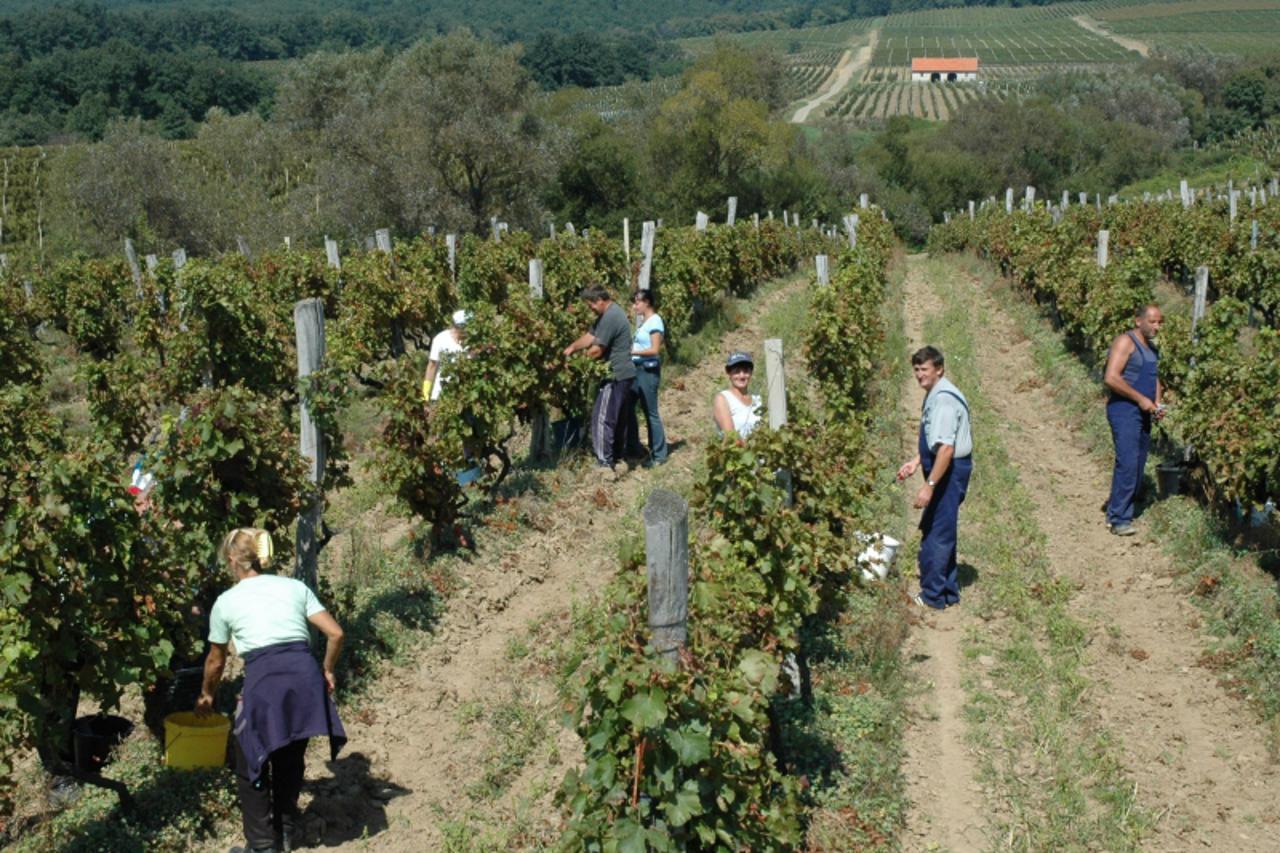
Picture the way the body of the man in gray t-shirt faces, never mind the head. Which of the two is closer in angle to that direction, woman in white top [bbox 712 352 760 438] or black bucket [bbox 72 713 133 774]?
the black bucket

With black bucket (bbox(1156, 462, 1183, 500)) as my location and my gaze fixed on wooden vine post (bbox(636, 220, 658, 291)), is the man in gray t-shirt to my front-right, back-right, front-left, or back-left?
front-left

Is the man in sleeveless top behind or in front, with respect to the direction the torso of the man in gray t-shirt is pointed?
behind

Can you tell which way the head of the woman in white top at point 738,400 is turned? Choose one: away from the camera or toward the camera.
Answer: toward the camera

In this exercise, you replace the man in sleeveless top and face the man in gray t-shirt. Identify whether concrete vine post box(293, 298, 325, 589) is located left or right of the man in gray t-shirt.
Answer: left

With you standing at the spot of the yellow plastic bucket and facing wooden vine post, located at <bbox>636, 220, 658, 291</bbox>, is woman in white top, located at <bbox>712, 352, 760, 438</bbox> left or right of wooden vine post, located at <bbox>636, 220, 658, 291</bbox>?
right

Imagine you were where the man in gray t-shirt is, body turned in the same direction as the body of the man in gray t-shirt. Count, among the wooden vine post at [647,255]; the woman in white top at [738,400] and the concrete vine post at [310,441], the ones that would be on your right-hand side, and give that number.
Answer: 1

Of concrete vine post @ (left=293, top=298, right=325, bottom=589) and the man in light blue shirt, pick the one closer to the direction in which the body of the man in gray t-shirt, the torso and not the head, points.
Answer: the concrete vine post

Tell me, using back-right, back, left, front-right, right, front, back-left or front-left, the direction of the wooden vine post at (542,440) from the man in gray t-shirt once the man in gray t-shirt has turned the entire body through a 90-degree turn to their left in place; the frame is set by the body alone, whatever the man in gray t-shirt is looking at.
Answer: back-right

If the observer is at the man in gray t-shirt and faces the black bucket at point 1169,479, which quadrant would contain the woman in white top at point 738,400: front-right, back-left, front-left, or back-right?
front-right

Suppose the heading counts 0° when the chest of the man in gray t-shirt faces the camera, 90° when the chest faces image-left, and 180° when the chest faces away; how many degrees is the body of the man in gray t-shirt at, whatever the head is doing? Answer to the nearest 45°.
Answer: approximately 90°

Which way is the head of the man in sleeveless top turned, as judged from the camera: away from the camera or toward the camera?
toward the camera

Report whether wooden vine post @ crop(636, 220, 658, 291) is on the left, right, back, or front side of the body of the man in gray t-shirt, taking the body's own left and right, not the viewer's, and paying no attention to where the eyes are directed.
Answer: right

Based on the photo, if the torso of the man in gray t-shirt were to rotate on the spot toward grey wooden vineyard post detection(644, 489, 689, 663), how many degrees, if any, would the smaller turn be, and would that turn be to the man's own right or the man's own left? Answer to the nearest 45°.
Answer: approximately 90° to the man's own left

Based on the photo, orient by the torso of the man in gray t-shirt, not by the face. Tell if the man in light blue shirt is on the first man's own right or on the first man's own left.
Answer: on the first man's own left

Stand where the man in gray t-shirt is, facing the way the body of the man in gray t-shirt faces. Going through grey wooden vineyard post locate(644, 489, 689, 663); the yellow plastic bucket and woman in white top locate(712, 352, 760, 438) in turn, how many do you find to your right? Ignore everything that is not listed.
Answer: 0
